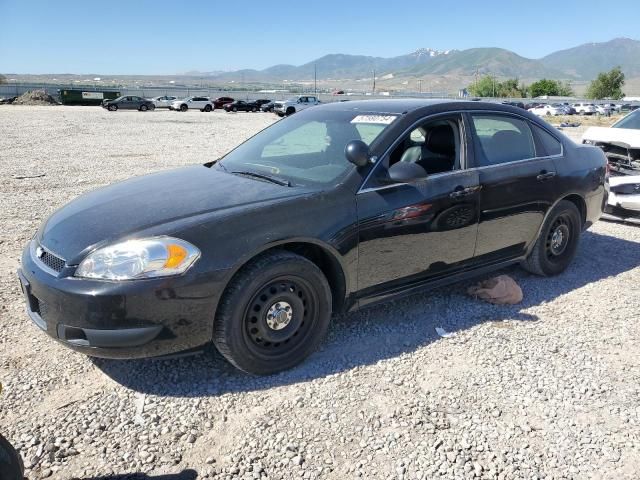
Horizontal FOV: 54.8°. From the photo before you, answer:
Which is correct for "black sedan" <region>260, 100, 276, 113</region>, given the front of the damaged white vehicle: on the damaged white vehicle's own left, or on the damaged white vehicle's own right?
on the damaged white vehicle's own right

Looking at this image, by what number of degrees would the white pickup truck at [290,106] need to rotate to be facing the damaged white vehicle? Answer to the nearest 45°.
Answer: approximately 45° to its left

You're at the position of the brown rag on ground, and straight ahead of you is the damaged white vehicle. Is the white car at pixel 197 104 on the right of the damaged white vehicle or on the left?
left

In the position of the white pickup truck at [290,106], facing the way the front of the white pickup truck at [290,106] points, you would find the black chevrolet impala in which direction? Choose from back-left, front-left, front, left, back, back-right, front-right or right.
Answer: front-left

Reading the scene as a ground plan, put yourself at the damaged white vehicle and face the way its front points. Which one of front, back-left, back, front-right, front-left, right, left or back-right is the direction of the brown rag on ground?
front-left

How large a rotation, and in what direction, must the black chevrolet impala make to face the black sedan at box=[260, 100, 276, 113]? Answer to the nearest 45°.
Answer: approximately 135° to its right

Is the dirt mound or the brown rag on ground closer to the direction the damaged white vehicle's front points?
the brown rag on ground
